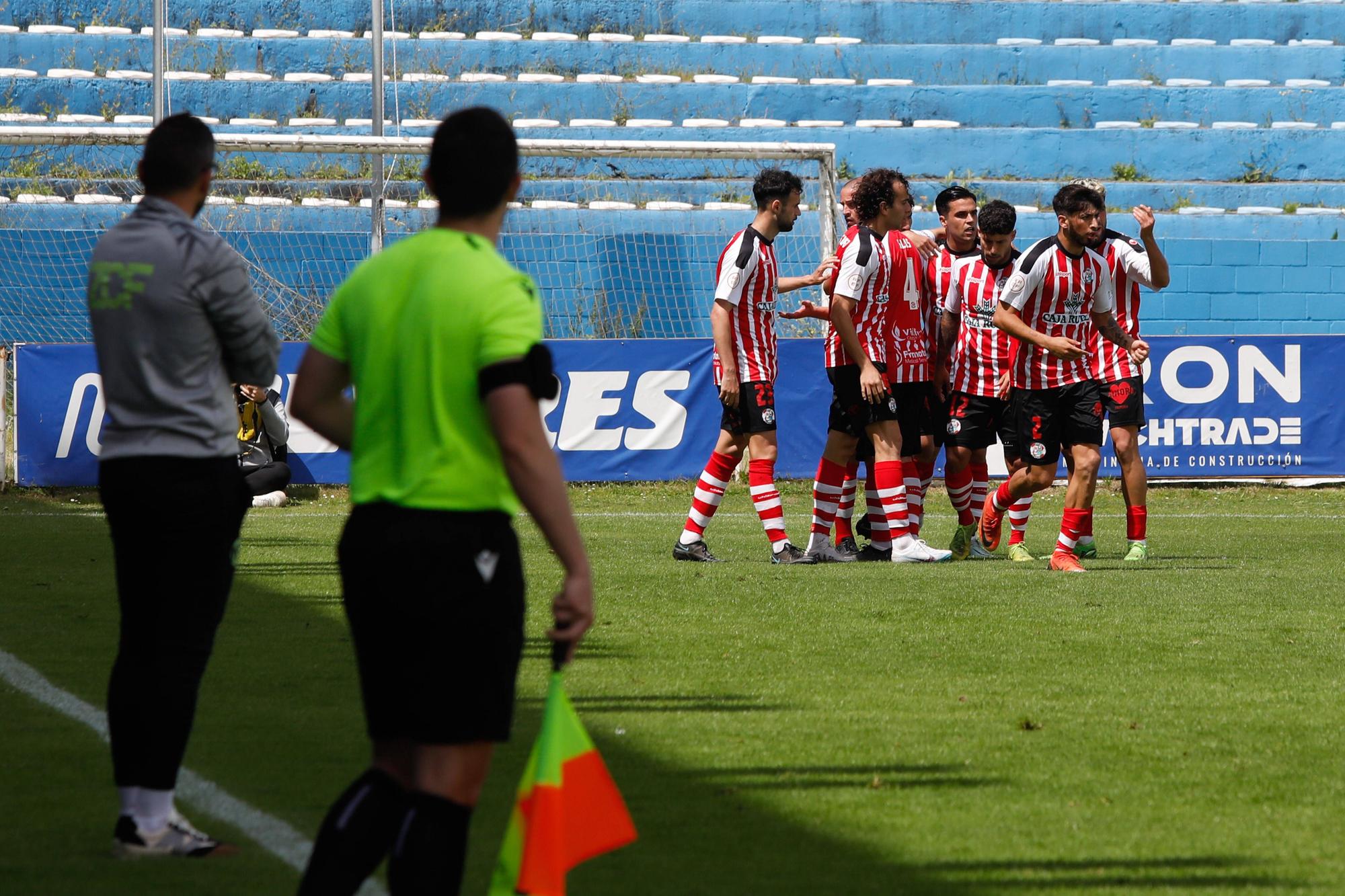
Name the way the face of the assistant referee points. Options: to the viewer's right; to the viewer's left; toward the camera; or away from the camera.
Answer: away from the camera

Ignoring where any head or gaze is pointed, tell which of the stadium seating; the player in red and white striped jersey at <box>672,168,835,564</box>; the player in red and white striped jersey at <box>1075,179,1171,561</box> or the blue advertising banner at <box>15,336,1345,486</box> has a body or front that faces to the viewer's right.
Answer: the player in red and white striped jersey at <box>672,168,835,564</box>

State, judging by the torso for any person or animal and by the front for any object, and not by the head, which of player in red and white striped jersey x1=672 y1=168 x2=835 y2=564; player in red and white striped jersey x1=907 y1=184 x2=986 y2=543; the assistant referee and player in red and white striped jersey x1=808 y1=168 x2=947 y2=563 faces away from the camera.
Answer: the assistant referee

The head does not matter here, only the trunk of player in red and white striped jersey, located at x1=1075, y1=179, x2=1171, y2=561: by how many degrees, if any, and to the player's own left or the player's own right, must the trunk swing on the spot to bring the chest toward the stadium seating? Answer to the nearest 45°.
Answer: approximately 135° to the player's own right

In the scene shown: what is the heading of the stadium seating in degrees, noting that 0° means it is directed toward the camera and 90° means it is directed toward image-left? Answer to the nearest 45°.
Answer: approximately 0°

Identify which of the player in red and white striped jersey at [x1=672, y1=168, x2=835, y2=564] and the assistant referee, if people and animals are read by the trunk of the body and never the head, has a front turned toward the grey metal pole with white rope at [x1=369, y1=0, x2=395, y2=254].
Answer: the assistant referee

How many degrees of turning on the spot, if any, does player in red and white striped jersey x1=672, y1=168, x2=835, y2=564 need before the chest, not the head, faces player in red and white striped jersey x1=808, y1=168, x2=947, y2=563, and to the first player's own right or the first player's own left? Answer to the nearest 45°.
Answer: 0° — they already face them

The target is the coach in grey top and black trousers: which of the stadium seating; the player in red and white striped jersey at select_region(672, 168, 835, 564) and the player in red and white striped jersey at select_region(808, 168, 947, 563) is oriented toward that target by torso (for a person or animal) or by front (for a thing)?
the stadium seating

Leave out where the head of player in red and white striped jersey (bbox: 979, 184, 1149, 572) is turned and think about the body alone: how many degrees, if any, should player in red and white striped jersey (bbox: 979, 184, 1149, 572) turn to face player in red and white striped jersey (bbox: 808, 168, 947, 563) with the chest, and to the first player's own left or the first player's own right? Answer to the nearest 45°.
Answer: approximately 135° to the first player's own right

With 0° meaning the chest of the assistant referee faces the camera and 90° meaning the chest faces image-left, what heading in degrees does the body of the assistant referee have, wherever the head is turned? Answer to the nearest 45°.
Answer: approximately 180°

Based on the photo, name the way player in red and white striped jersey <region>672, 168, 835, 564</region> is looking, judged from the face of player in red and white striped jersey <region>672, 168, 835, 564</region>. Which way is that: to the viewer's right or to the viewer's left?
to the viewer's right

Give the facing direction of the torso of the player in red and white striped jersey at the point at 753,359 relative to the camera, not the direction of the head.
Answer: to the viewer's right

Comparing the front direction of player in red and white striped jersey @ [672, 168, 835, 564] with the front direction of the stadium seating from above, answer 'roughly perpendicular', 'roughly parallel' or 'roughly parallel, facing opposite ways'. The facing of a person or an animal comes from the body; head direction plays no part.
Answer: roughly perpendicular
